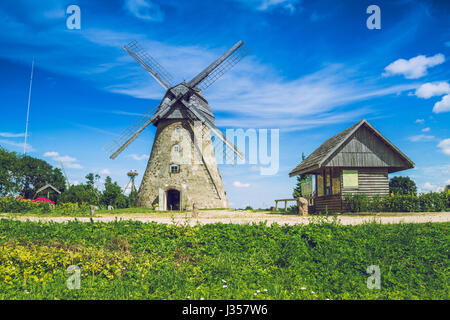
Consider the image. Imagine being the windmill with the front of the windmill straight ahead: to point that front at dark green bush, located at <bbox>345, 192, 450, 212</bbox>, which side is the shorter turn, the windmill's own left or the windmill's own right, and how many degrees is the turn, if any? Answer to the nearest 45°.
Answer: approximately 45° to the windmill's own left

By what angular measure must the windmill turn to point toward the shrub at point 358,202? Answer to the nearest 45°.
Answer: approximately 45° to its left

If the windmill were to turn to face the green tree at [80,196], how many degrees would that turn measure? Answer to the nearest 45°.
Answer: approximately 135° to its right

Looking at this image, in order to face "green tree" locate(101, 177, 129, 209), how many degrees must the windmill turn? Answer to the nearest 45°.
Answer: approximately 135° to its right

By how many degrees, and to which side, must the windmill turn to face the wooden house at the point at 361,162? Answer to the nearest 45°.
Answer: approximately 45° to its left

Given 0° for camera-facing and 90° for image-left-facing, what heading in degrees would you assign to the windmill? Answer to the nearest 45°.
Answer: approximately 0°
